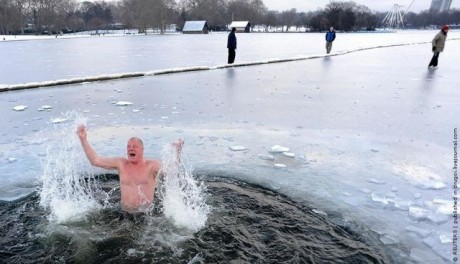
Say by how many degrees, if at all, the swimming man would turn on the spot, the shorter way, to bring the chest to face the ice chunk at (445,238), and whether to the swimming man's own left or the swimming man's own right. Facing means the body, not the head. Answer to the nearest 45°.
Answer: approximately 45° to the swimming man's own left

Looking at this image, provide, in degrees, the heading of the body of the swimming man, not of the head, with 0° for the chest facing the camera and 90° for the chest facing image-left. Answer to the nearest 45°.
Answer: approximately 0°

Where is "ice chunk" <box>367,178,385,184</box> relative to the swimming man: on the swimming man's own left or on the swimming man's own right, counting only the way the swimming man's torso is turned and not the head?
on the swimming man's own left

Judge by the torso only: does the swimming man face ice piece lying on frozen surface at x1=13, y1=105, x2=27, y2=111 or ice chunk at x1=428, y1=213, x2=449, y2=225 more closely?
the ice chunk

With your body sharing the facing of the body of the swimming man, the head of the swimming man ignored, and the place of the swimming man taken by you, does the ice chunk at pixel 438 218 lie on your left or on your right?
on your left

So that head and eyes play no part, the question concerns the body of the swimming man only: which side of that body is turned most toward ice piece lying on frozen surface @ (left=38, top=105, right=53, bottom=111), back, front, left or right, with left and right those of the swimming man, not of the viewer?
back

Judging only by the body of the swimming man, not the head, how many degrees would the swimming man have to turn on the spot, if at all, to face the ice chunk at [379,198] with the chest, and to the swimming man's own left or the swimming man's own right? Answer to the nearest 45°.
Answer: approximately 90° to the swimming man's own left

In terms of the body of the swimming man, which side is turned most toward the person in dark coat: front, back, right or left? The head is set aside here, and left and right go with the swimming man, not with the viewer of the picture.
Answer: back

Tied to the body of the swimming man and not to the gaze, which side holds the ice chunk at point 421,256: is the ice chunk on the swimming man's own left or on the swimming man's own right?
on the swimming man's own left
